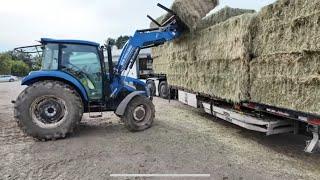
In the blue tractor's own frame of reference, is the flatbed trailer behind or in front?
in front

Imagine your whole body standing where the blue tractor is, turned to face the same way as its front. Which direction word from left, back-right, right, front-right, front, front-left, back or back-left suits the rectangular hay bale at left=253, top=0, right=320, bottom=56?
front-right

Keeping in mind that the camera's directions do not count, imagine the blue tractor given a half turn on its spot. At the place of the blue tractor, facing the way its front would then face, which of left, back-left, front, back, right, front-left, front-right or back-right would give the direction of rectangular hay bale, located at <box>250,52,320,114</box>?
back-left

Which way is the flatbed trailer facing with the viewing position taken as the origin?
facing away from the viewer and to the left of the viewer

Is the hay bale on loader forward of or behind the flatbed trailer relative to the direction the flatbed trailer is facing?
forward

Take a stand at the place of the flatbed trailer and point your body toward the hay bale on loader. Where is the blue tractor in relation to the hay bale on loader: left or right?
left

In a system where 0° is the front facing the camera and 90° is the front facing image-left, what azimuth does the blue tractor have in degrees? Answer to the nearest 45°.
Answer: approximately 270°

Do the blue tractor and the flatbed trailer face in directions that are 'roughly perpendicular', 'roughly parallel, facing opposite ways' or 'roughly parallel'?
roughly perpendicular

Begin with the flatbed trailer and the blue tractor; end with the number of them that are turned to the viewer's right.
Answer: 1
